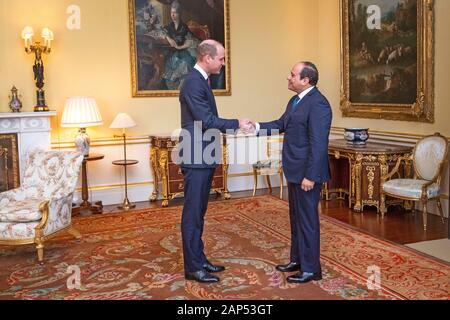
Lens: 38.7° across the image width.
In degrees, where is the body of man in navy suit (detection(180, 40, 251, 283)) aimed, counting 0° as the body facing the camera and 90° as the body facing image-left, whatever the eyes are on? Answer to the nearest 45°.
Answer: approximately 270°

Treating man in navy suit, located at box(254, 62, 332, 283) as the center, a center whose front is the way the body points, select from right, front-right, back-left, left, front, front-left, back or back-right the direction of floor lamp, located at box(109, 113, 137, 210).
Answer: front-right

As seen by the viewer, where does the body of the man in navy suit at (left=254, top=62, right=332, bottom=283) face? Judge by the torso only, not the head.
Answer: to the viewer's left

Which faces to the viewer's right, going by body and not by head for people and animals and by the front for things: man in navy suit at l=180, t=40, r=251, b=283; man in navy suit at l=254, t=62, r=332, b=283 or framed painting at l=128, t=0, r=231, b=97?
man in navy suit at l=180, t=40, r=251, b=283

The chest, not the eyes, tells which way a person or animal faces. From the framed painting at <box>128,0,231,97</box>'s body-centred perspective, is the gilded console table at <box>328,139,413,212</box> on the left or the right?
on its left

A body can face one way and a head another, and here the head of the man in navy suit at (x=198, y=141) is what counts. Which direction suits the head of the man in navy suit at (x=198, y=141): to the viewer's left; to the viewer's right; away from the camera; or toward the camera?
to the viewer's right

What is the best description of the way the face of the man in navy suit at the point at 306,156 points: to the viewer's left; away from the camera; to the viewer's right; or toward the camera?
to the viewer's left

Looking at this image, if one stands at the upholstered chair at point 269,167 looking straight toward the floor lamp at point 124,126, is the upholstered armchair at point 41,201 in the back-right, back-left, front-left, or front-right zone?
front-left

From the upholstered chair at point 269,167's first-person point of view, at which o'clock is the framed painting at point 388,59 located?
The framed painting is roughly at 8 o'clock from the upholstered chair.

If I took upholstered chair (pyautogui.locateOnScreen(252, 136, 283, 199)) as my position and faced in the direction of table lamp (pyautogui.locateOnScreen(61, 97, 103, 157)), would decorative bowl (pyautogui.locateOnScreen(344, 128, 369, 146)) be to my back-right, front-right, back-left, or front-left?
back-left

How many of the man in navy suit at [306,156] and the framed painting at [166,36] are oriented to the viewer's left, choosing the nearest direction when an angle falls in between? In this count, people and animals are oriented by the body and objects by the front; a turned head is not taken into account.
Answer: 1
